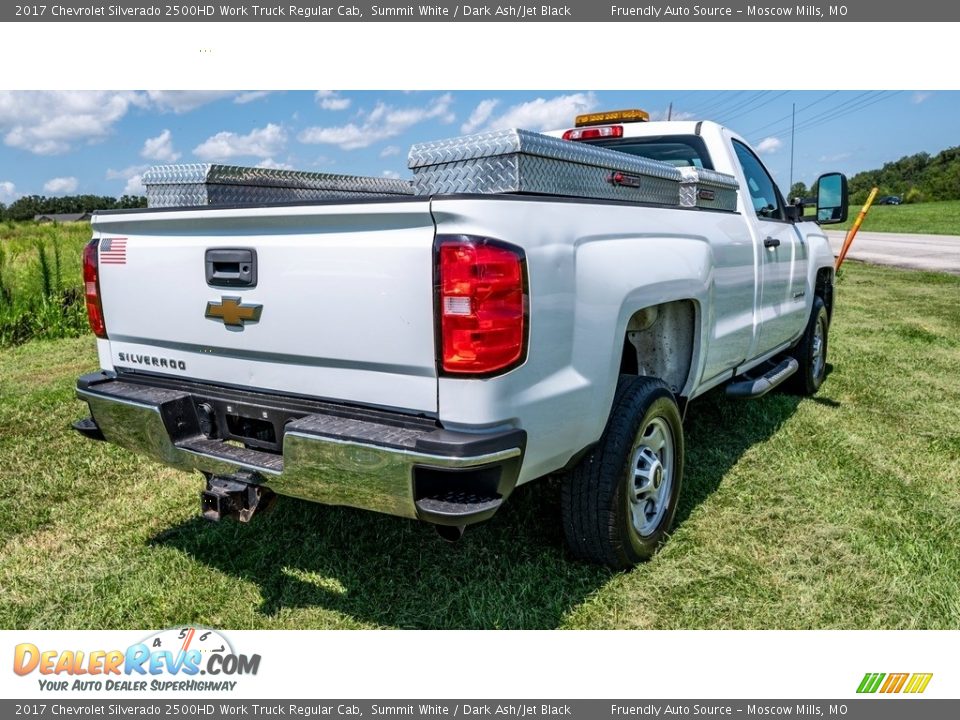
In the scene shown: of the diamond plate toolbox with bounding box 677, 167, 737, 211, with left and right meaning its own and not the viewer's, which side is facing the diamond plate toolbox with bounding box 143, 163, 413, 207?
right

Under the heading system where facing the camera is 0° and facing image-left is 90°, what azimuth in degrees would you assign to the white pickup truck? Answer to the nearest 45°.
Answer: approximately 225°
